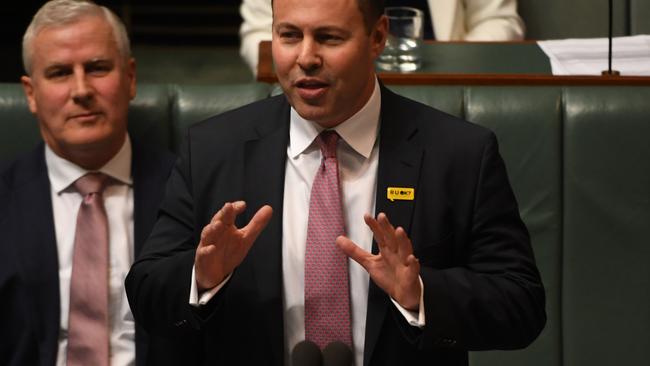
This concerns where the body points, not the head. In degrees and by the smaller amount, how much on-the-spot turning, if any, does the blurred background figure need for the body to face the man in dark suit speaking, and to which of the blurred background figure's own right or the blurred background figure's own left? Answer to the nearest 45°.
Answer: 0° — they already face them

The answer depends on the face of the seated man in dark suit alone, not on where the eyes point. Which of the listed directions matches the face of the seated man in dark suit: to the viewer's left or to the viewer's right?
to the viewer's right

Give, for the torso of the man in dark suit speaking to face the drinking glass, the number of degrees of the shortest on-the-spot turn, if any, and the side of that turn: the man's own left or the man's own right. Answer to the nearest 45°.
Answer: approximately 180°

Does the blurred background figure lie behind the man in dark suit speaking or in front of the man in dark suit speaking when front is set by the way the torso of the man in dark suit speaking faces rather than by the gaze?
behind

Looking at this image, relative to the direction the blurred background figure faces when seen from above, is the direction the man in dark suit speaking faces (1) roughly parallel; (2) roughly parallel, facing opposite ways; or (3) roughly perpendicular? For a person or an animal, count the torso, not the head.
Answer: roughly parallel

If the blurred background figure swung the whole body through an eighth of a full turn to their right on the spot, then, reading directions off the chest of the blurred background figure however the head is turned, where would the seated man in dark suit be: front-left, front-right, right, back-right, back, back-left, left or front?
front

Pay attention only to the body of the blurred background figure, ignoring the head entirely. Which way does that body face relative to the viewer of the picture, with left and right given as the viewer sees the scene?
facing the viewer

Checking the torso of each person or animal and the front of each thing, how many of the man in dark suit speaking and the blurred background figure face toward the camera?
2

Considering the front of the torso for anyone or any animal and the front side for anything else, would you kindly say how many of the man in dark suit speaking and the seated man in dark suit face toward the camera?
2

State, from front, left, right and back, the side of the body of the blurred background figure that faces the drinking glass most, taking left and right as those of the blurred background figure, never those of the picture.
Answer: front

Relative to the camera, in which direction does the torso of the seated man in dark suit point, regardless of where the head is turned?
toward the camera

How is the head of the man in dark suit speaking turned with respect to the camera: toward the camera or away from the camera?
toward the camera

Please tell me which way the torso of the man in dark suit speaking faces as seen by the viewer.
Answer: toward the camera
